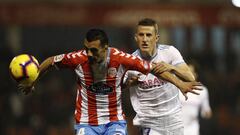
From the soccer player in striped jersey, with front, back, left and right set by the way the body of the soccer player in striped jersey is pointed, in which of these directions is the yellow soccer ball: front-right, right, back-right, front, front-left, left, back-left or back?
right

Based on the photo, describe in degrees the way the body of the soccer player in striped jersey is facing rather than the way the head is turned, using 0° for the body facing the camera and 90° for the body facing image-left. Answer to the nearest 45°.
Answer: approximately 0°

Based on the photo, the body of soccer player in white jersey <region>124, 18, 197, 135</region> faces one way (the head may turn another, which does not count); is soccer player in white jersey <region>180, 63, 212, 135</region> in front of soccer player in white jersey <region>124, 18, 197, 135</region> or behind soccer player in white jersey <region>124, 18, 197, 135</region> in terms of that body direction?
behind

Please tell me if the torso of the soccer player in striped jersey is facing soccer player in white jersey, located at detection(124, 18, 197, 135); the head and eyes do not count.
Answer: no

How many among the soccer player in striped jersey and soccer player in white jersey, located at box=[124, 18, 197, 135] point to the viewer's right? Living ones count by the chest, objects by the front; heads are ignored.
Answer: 0

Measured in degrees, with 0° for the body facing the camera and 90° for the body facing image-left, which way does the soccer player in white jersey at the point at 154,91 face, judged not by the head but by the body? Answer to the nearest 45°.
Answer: approximately 45°

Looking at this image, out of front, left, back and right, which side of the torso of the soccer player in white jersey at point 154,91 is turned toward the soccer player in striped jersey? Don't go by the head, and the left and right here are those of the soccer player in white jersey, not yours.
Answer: right

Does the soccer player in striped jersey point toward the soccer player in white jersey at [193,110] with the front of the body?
no
